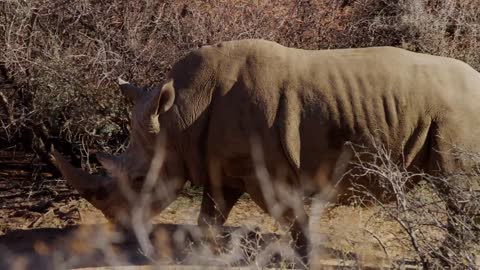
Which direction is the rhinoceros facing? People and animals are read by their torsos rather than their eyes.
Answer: to the viewer's left
